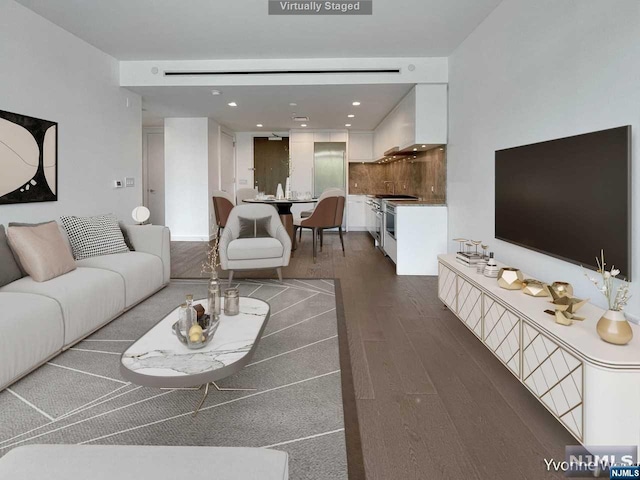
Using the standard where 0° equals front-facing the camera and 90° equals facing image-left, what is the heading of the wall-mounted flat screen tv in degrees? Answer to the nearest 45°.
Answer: approximately 45°

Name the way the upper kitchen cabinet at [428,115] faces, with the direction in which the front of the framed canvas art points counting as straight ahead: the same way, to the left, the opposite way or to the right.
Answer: the opposite way

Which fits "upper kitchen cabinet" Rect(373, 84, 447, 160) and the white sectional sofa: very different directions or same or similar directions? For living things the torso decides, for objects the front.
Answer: very different directions

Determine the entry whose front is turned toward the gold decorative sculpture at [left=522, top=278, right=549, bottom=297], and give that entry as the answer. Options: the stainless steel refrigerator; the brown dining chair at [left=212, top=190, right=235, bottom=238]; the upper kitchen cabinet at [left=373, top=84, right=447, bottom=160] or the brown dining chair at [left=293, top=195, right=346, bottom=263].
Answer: the stainless steel refrigerator

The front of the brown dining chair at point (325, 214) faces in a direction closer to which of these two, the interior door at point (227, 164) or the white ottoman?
the interior door

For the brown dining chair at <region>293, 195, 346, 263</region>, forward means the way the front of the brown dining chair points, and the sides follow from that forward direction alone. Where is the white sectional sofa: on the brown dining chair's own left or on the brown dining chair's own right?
on the brown dining chair's own left

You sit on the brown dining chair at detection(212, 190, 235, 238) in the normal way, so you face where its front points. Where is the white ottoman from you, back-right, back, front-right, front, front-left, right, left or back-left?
back-right
